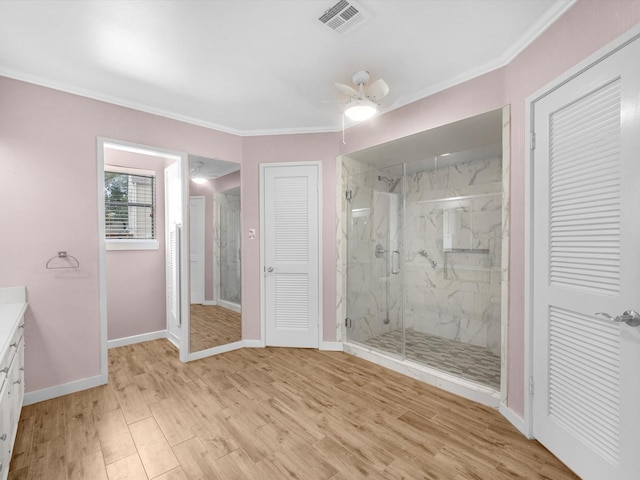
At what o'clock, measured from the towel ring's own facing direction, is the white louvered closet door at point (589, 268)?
The white louvered closet door is roughly at 11 o'clock from the towel ring.

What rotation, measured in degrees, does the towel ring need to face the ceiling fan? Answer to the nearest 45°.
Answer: approximately 45° to its left

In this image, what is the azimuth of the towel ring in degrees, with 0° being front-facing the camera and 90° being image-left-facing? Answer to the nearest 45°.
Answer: approximately 0°

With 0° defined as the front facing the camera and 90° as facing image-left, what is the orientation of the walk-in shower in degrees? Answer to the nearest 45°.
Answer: approximately 45°

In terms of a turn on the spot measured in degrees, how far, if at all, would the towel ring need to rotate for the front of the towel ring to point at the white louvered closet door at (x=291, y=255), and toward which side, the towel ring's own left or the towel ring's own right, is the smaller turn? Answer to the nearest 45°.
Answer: approximately 90° to the towel ring's own left

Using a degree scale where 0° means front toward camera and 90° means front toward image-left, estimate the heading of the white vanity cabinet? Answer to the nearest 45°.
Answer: approximately 270°

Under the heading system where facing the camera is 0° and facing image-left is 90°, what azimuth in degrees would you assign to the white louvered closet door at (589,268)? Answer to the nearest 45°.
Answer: approximately 45°

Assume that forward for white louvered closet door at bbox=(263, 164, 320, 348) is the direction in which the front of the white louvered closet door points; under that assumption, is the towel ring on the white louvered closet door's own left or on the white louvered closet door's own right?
on the white louvered closet door's own right

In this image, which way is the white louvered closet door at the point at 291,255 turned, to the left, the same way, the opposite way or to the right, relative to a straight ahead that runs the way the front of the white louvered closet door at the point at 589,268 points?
to the left
